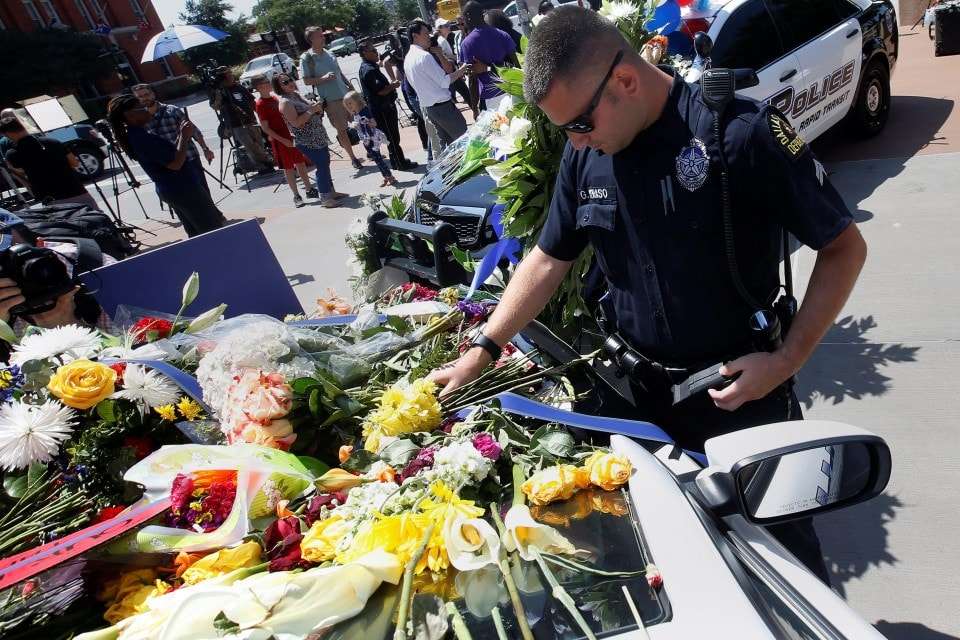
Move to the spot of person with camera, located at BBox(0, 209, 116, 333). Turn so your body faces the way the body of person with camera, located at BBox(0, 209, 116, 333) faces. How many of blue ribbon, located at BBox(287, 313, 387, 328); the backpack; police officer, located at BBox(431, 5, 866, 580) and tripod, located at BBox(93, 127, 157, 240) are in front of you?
2

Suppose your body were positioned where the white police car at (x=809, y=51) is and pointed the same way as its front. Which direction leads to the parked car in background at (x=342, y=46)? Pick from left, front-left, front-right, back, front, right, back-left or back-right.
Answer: right

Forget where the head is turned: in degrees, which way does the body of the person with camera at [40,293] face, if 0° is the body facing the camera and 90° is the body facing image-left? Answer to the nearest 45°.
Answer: approximately 315°

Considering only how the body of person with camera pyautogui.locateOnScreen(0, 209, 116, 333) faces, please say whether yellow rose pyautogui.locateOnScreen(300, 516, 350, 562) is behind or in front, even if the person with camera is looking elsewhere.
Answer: in front

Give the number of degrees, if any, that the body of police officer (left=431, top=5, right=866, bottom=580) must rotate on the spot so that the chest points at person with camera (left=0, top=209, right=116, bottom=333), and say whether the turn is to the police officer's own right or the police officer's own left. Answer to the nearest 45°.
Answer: approximately 45° to the police officer's own right

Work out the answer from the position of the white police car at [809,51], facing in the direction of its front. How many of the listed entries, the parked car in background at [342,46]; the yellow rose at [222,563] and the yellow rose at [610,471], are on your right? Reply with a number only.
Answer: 1

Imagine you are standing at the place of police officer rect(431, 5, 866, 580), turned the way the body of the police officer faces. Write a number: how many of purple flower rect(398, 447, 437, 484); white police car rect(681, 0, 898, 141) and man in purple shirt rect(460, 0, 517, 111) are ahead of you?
1

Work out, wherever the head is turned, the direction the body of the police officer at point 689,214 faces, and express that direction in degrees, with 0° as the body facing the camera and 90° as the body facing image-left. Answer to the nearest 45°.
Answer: approximately 45°

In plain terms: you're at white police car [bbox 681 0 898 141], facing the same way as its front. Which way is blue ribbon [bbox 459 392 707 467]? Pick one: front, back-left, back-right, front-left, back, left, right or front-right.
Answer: front-left
